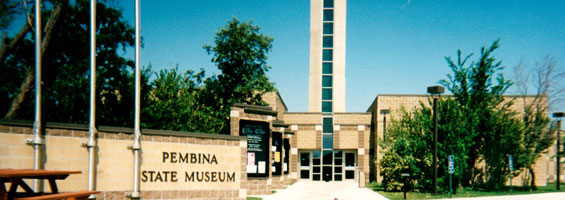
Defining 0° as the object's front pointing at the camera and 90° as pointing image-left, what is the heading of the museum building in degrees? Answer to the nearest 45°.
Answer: approximately 0°

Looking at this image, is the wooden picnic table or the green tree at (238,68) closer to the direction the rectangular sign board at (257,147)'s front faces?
the wooden picnic table

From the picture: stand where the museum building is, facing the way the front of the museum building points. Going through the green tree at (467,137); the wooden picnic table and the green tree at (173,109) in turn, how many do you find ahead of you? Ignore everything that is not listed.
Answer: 1

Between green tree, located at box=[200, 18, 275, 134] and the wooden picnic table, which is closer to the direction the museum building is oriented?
the wooden picnic table

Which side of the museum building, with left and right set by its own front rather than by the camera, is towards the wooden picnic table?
front

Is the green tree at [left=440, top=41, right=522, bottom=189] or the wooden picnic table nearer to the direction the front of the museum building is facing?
the wooden picnic table

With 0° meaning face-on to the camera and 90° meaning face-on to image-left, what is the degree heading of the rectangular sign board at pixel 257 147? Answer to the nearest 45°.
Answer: approximately 0°
